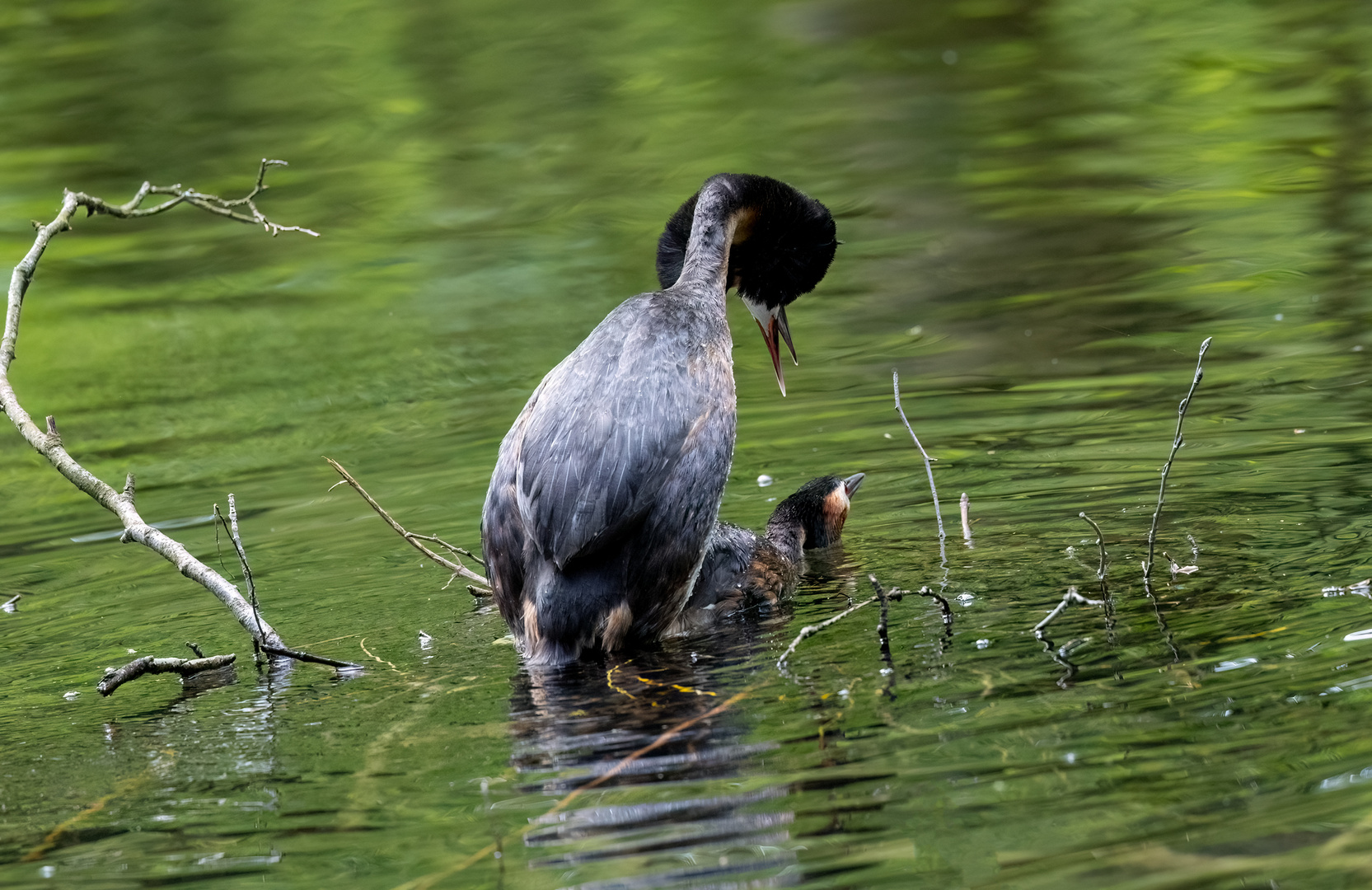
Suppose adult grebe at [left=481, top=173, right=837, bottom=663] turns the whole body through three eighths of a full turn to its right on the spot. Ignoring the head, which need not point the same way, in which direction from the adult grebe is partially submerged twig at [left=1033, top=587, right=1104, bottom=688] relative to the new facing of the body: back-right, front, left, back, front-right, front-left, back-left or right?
front-left

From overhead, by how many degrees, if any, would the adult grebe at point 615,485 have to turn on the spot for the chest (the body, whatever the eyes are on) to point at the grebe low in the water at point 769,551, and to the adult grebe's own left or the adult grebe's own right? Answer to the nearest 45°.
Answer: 0° — it already faces it

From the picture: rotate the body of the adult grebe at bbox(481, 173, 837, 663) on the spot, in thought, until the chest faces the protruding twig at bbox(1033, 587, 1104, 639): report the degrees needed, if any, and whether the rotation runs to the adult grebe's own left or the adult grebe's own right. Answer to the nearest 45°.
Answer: approximately 90° to the adult grebe's own right

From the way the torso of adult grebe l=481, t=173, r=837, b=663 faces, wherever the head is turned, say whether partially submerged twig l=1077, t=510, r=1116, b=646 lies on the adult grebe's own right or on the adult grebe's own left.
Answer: on the adult grebe's own right

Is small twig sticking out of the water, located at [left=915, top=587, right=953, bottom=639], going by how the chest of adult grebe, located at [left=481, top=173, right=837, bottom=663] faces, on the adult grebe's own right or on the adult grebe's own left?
on the adult grebe's own right

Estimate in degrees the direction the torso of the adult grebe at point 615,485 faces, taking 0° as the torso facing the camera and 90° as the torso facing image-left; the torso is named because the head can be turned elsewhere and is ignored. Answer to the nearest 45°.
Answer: approximately 225°

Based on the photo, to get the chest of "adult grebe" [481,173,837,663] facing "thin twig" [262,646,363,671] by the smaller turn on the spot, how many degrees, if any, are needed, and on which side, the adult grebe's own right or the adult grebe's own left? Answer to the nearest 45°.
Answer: approximately 135° to the adult grebe's own left

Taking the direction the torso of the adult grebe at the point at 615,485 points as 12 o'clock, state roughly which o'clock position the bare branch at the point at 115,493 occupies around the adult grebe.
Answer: The bare branch is roughly at 8 o'clock from the adult grebe.

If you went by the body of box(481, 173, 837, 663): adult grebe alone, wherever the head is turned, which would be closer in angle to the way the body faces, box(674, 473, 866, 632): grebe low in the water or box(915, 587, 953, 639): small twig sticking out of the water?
the grebe low in the water

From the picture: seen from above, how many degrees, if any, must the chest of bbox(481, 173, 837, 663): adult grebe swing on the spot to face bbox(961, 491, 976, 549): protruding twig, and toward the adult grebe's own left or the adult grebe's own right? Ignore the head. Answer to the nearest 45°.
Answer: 0° — it already faces it
